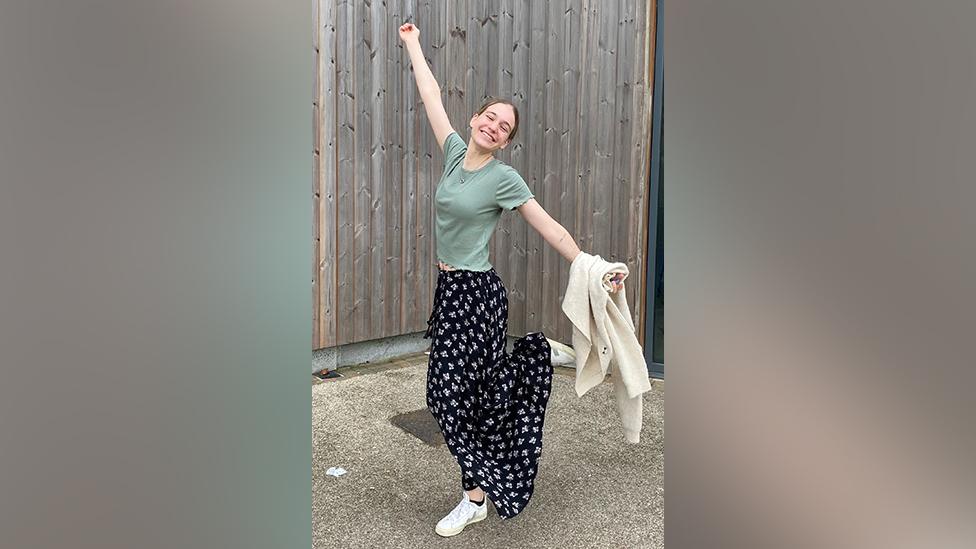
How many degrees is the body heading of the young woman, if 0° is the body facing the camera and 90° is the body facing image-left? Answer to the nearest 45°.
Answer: approximately 45°
